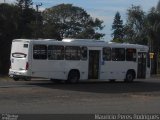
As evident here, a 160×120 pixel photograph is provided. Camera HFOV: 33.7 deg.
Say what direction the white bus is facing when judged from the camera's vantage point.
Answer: facing away from the viewer and to the right of the viewer
